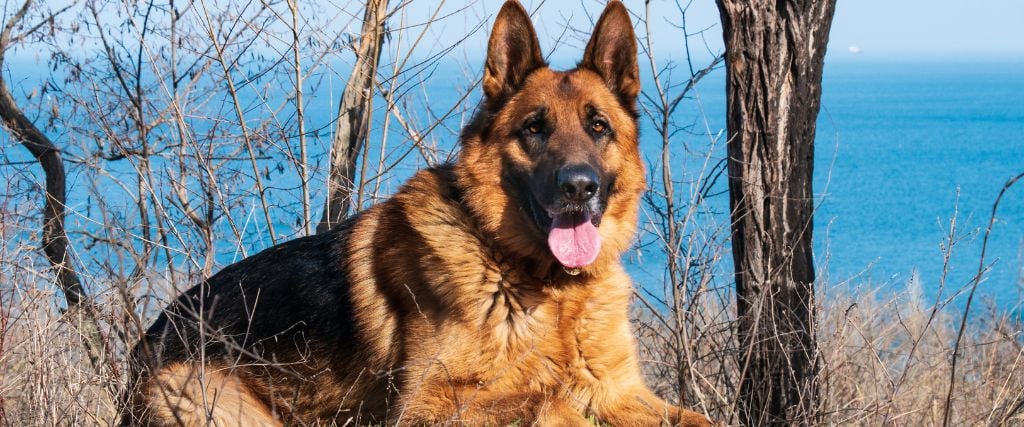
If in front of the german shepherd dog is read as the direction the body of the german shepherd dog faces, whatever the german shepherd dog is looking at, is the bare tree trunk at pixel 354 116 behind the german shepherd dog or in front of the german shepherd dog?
behind

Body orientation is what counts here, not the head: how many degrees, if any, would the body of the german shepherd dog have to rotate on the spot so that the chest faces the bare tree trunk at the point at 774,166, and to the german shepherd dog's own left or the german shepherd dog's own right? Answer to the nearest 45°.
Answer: approximately 45° to the german shepherd dog's own left

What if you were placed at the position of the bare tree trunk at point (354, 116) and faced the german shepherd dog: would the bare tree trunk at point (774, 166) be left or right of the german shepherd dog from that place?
left

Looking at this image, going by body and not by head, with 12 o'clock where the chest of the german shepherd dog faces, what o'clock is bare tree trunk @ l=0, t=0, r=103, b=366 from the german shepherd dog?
The bare tree trunk is roughly at 6 o'clock from the german shepherd dog.

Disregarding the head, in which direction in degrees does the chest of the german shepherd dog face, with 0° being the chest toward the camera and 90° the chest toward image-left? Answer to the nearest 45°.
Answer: approximately 315°

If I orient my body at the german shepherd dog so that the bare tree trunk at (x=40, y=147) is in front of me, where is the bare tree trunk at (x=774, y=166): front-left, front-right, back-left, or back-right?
back-right
